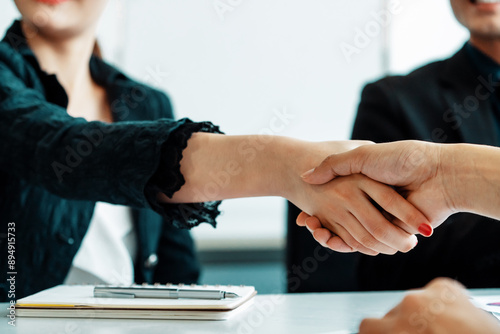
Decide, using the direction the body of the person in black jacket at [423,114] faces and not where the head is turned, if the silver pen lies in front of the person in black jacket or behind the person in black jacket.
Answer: in front

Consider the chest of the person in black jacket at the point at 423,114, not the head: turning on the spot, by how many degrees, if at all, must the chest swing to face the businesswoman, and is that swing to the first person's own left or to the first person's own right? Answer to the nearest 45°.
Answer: approximately 45° to the first person's own right

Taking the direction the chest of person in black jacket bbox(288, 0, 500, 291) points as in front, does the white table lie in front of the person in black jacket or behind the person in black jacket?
in front

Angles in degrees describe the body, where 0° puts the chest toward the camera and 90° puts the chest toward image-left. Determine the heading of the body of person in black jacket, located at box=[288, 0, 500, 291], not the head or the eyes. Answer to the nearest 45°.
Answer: approximately 0°
